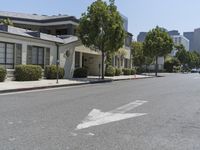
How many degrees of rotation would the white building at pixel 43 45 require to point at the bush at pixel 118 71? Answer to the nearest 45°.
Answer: approximately 90° to its left

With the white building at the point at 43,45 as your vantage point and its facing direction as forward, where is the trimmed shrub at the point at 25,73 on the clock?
The trimmed shrub is roughly at 2 o'clock from the white building.

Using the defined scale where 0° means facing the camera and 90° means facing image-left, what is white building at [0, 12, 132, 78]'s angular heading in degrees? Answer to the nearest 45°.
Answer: approximately 315°

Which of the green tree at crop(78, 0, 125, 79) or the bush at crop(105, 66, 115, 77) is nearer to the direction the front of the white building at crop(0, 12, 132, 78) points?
the green tree
